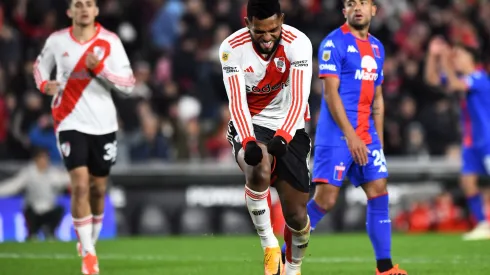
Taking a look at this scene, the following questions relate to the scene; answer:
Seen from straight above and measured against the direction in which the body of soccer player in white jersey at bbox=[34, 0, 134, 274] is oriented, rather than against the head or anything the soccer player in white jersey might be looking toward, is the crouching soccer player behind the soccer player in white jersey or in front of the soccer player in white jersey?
in front

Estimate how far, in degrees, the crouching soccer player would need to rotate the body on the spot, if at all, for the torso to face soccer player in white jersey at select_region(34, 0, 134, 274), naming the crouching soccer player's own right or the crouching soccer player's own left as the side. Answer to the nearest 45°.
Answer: approximately 135° to the crouching soccer player's own right

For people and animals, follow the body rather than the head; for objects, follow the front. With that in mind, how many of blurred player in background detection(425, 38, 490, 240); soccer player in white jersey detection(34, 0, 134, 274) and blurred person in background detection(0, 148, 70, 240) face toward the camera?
2

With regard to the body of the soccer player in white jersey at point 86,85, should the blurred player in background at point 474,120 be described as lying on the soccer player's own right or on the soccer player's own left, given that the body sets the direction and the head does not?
on the soccer player's own left

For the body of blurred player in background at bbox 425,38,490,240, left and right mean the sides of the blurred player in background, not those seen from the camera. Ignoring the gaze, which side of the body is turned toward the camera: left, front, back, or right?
left

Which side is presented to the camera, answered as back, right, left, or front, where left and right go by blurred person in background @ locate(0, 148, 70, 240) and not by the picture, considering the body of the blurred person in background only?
front

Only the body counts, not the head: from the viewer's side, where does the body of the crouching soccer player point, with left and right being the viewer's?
facing the viewer

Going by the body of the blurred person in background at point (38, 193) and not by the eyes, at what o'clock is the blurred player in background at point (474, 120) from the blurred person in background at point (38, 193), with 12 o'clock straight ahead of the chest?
the blurred player in background at point (474, 120) is roughly at 10 o'clock from the blurred person in background at point (38, 193).

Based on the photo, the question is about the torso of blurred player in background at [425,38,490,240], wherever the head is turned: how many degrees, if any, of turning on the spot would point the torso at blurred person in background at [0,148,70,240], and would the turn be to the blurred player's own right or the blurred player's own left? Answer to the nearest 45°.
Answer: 0° — they already face them

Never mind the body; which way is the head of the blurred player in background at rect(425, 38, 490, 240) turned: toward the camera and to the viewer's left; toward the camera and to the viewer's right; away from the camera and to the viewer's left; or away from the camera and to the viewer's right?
toward the camera and to the viewer's left

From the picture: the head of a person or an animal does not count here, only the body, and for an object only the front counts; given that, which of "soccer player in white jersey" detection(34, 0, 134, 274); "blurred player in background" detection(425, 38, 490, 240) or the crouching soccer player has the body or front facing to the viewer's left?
the blurred player in background

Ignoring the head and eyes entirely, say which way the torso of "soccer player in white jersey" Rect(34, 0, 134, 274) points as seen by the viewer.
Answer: toward the camera

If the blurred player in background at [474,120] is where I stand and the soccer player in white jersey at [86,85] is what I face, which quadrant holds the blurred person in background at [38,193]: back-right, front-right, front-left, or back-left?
front-right
